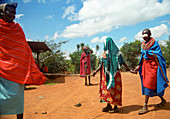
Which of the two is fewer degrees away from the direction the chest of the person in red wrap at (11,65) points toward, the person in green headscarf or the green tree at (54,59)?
the person in green headscarf

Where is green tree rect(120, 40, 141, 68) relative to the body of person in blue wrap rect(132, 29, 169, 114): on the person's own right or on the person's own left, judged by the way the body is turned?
on the person's own right

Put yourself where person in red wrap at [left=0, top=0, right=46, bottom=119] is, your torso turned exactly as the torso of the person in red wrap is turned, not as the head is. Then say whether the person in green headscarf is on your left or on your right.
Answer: on your left

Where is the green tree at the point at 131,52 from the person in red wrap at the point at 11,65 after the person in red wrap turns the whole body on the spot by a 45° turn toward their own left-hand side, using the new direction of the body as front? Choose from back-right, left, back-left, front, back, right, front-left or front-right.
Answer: front-left

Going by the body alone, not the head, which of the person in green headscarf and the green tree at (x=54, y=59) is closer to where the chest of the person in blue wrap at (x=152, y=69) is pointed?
the person in green headscarf

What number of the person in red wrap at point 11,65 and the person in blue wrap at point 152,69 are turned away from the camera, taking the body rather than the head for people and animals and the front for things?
0

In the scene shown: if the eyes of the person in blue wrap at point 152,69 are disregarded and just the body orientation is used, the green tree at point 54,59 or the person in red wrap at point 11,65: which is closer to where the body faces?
the person in red wrap

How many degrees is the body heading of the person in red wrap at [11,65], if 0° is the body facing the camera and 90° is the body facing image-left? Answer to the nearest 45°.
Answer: approximately 315°

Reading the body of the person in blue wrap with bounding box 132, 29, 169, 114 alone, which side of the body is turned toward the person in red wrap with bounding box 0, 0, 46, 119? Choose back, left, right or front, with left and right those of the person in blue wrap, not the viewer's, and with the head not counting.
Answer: front

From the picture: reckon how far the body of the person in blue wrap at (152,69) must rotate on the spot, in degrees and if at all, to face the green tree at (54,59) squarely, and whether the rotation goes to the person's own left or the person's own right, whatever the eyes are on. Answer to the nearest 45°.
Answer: approximately 90° to the person's own right

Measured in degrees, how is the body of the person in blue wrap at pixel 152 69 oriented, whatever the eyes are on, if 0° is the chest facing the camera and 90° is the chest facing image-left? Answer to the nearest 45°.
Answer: approximately 45°

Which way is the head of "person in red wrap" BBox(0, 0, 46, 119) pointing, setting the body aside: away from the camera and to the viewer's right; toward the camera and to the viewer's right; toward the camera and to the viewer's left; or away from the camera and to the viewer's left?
toward the camera and to the viewer's right

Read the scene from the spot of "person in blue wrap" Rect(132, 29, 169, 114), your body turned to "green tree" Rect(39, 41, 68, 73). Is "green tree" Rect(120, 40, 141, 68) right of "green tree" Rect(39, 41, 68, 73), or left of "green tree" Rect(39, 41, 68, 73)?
right
